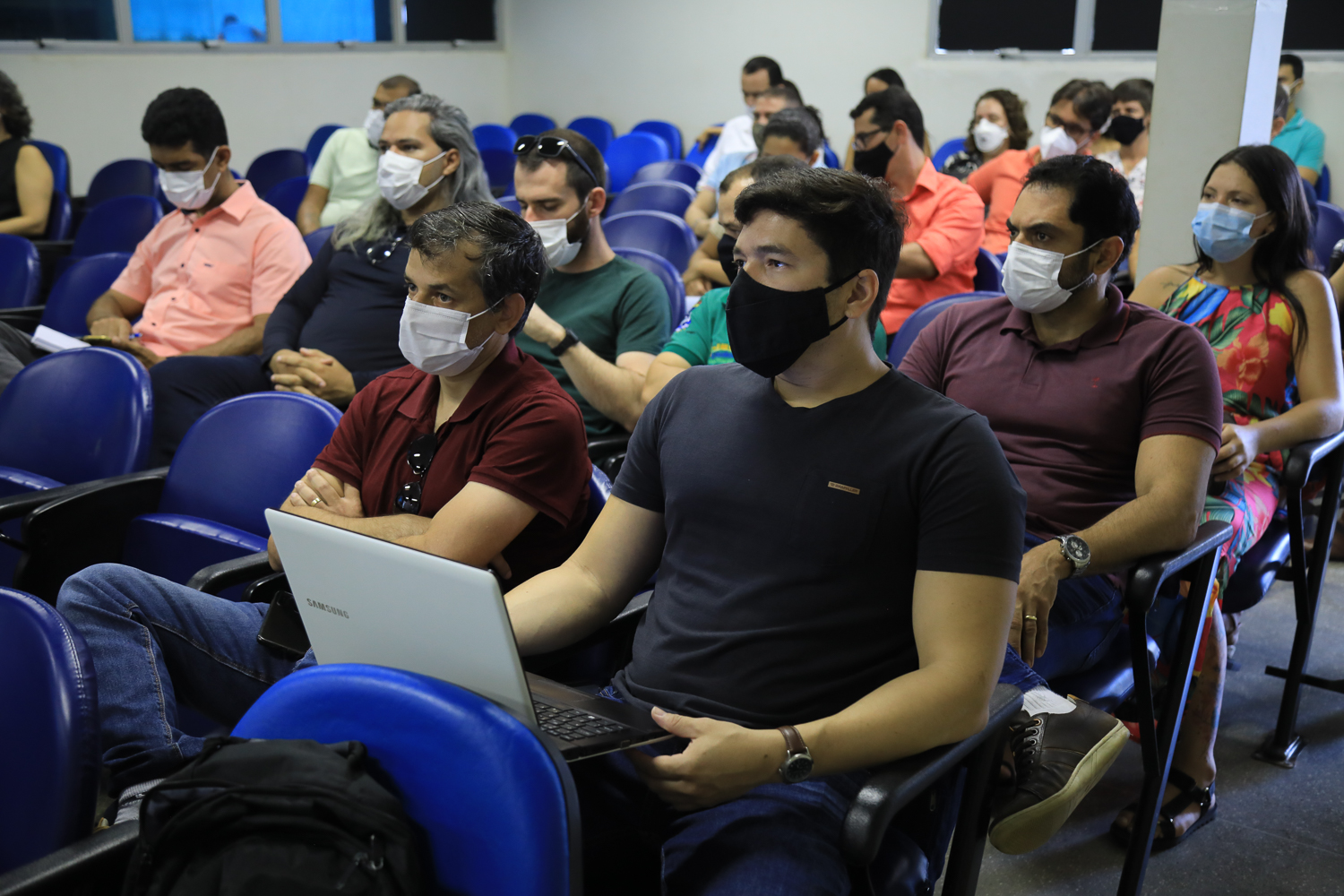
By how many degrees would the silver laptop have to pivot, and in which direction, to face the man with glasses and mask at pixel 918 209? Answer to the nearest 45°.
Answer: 0° — it already faces them

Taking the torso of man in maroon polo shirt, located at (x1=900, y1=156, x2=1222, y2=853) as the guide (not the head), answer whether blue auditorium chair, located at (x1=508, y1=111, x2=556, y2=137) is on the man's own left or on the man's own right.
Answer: on the man's own right

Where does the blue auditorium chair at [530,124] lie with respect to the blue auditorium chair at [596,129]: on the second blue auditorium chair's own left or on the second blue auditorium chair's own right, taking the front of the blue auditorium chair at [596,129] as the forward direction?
on the second blue auditorium chair's own right

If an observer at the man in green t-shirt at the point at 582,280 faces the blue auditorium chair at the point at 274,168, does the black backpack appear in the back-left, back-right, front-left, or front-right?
back-left

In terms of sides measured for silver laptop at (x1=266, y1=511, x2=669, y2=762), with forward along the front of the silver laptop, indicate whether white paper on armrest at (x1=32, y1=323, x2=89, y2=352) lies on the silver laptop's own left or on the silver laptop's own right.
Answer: on the silver laptop's own left
